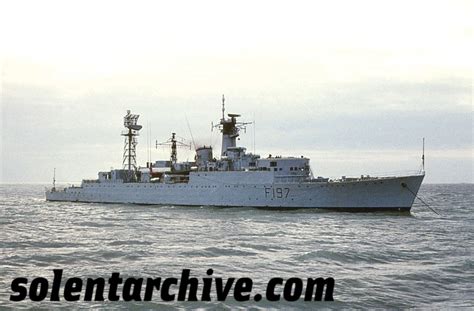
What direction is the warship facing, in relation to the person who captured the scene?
facing the viewer and to the right of the viewer
